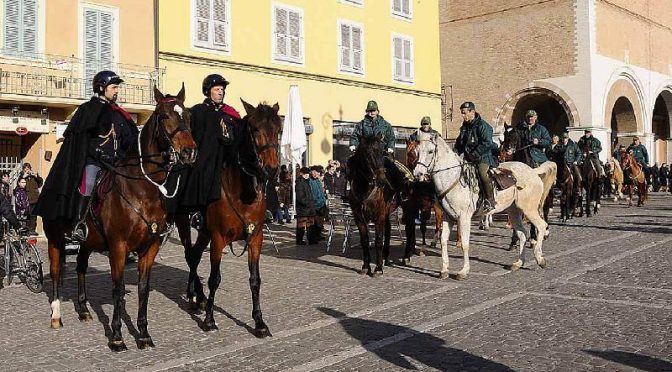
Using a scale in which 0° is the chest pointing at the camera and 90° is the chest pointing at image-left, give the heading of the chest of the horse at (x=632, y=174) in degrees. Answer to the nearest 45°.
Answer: approximately 45°

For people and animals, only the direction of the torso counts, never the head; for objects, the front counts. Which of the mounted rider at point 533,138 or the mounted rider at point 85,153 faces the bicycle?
the mounted rider at point 533,138

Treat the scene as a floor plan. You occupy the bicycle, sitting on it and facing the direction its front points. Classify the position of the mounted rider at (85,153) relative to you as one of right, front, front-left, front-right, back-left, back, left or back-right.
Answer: back-left

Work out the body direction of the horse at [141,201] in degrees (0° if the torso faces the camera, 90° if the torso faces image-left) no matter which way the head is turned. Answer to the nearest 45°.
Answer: approximately 315°

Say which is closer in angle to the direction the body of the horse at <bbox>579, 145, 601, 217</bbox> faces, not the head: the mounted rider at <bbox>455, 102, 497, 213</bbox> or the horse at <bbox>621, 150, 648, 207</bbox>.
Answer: the mounted rider

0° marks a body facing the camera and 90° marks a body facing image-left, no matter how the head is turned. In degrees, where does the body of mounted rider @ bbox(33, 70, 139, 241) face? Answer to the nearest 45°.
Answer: approximately 315°

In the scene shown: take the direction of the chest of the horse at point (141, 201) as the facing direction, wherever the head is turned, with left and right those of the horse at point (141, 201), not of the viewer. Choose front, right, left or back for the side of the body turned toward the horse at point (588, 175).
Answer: left

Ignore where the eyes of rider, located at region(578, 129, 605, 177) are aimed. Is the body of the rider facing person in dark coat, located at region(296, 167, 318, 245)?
yes

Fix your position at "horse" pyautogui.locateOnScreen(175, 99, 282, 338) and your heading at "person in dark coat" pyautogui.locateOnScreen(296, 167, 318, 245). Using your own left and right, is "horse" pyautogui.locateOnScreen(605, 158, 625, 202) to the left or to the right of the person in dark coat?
right

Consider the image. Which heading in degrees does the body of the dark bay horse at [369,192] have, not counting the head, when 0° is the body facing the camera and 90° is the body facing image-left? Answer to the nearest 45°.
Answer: approximately 0°
